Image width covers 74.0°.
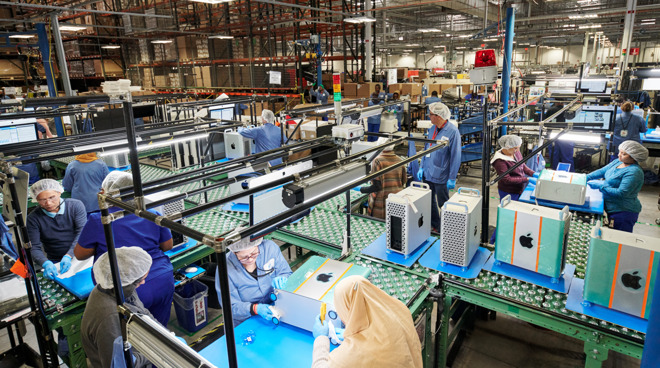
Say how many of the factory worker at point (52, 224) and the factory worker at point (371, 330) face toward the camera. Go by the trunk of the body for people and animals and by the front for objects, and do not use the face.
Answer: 1

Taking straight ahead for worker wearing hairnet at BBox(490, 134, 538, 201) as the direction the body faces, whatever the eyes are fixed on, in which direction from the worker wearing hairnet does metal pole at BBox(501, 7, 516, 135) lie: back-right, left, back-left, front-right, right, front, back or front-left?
back-left

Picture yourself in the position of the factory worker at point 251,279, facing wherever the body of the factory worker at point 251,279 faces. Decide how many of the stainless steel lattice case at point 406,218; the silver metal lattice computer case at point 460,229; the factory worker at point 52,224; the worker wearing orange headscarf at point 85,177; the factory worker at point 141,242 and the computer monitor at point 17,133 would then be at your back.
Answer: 4

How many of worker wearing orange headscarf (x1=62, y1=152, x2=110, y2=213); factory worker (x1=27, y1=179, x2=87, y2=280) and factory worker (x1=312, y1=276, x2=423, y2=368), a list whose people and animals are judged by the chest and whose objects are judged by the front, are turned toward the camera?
1

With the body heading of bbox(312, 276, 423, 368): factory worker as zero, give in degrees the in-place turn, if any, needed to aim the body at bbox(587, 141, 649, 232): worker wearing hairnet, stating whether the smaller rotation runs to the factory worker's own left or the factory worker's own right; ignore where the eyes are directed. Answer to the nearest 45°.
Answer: approximately 90° to the factory worker's own right

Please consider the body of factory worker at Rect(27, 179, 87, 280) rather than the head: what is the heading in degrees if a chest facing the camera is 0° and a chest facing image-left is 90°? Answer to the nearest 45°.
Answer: approximately 0°

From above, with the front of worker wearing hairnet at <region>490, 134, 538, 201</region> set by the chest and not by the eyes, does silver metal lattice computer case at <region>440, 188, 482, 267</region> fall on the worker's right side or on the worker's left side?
on the worker's right side

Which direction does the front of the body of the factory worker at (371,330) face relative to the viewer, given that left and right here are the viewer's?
facing away from the viewer and to the left of the viewer

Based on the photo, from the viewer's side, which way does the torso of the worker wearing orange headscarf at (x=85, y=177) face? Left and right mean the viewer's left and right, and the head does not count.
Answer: facing away from the viewer
